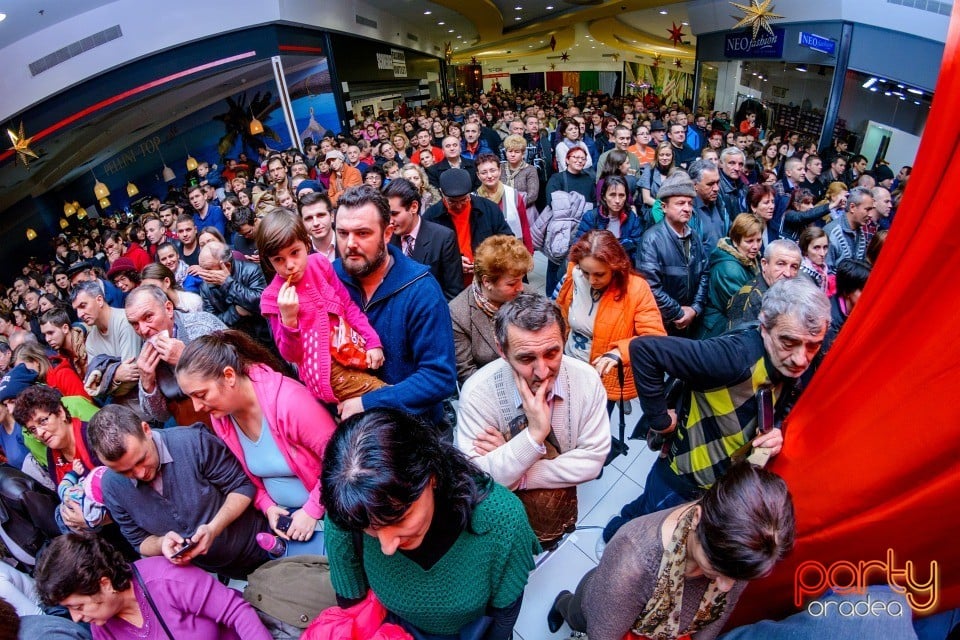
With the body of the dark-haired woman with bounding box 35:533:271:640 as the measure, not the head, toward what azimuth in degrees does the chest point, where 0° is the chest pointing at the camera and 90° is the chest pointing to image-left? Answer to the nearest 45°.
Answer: approximately 45°

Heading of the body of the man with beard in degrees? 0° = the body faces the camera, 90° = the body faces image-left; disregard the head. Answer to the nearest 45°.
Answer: approximately 45°

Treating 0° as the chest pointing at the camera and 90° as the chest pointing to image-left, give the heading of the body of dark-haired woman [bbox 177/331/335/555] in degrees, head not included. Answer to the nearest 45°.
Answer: approximately 45°

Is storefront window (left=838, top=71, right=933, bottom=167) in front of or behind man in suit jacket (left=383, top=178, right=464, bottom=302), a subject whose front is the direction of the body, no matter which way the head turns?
behind

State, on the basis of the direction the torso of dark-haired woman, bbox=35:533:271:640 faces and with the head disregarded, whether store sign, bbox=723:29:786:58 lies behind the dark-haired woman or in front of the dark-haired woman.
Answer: behind

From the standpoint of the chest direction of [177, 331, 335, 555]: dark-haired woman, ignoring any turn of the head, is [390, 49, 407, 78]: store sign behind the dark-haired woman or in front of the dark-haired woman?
behind

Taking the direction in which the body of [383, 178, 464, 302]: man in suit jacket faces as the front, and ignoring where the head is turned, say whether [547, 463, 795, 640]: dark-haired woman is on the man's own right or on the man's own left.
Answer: on the man's own left

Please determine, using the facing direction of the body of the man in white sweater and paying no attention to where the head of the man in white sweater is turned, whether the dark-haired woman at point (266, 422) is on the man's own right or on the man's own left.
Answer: on the man's own right

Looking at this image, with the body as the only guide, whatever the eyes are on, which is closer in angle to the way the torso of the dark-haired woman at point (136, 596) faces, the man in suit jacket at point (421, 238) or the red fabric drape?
the red fabric drape

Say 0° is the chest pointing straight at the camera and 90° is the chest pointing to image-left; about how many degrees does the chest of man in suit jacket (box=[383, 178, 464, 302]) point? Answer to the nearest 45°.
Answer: approximately 45°

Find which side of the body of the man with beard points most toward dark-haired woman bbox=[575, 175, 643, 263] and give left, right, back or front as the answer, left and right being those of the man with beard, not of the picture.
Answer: back
